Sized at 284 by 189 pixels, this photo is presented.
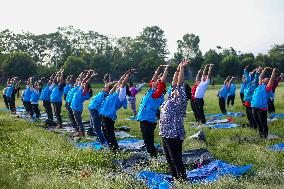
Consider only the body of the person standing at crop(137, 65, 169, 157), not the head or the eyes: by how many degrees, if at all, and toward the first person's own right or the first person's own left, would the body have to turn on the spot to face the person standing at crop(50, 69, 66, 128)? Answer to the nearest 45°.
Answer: approximately 45° to the first person's own right

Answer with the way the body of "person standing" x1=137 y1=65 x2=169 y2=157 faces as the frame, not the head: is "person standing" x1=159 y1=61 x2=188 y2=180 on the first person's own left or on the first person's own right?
on the first person's own left

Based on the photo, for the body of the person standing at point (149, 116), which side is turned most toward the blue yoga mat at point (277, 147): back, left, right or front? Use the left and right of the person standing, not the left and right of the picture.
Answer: back

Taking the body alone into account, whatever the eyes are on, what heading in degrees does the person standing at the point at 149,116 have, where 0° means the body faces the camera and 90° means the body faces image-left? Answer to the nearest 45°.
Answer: approximately 90°

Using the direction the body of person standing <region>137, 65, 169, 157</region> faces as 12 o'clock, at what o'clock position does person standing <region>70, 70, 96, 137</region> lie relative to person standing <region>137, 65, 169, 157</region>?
person standing <region>70, 70, 96, 137</region> is roughly at 2 o'clock from person standing <region>137, 65, 169, 157</region>.

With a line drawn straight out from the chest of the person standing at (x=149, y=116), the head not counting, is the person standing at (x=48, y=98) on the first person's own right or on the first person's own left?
on the first person's own right
